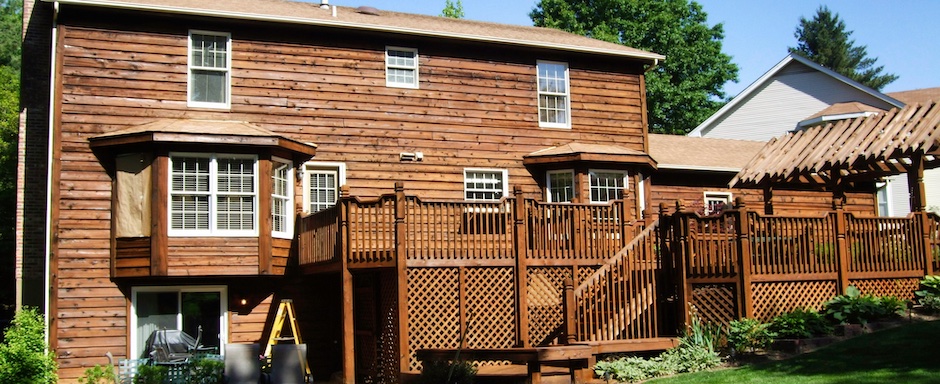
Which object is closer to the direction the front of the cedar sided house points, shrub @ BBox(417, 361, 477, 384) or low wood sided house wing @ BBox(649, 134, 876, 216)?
the low wood sided house wing

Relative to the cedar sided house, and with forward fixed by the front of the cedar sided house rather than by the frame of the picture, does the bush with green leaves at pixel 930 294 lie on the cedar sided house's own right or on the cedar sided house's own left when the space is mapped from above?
on the cedar sided house's own right

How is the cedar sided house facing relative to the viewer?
away from the camera

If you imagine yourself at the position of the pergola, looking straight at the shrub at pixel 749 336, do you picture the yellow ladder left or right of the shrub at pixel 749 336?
right

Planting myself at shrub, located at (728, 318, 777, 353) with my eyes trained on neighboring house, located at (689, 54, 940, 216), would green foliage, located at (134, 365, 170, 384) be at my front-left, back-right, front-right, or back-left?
back-left

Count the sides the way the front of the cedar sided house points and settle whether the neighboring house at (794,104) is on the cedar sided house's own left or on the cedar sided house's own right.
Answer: on the cedar sided house's own right

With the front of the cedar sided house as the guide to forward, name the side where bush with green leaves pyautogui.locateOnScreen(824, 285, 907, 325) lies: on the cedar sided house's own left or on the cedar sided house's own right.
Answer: on the cedar sided house's own right

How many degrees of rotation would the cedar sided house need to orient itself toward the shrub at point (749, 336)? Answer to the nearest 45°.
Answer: approximately 135° to its right

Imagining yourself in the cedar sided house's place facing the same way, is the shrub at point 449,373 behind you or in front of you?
behind
